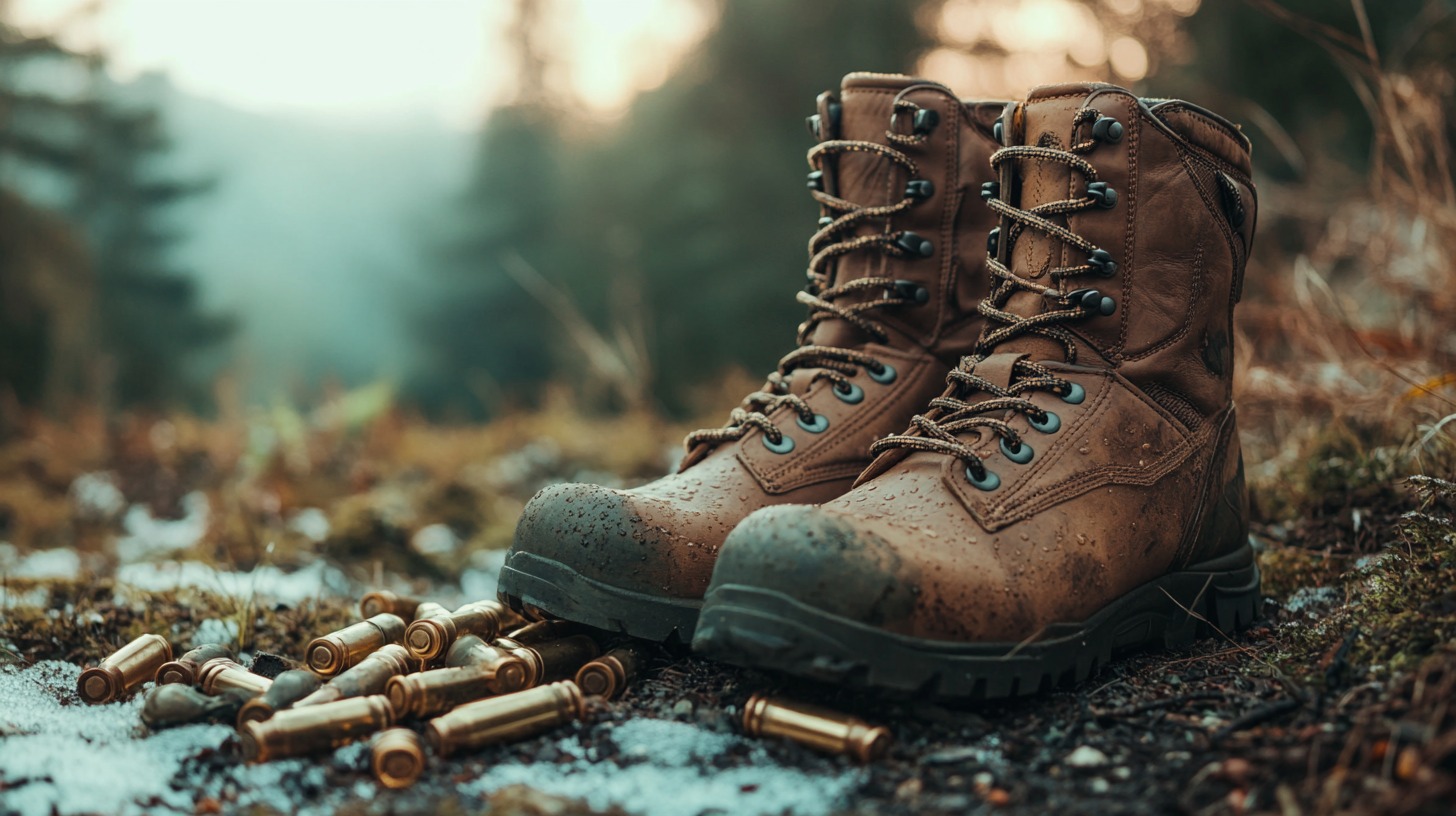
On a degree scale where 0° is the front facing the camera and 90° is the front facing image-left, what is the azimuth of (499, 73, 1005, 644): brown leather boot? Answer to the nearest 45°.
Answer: approximately 45°

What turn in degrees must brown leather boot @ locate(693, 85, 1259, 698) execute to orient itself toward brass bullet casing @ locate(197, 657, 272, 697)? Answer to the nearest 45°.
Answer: approximately 45° to its right

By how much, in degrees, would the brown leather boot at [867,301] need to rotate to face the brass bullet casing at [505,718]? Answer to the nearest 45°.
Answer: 0° — it already faces it

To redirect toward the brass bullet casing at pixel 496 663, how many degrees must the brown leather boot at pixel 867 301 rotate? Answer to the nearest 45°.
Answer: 0° — it already faces it

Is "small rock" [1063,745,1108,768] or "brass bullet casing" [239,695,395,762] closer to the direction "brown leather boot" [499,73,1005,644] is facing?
the brass bullet casing

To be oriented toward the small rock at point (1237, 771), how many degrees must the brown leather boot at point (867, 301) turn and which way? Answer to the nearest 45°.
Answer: approximately 45° to its left

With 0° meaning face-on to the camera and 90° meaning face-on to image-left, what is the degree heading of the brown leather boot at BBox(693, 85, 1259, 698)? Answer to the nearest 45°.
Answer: approximately 45°
